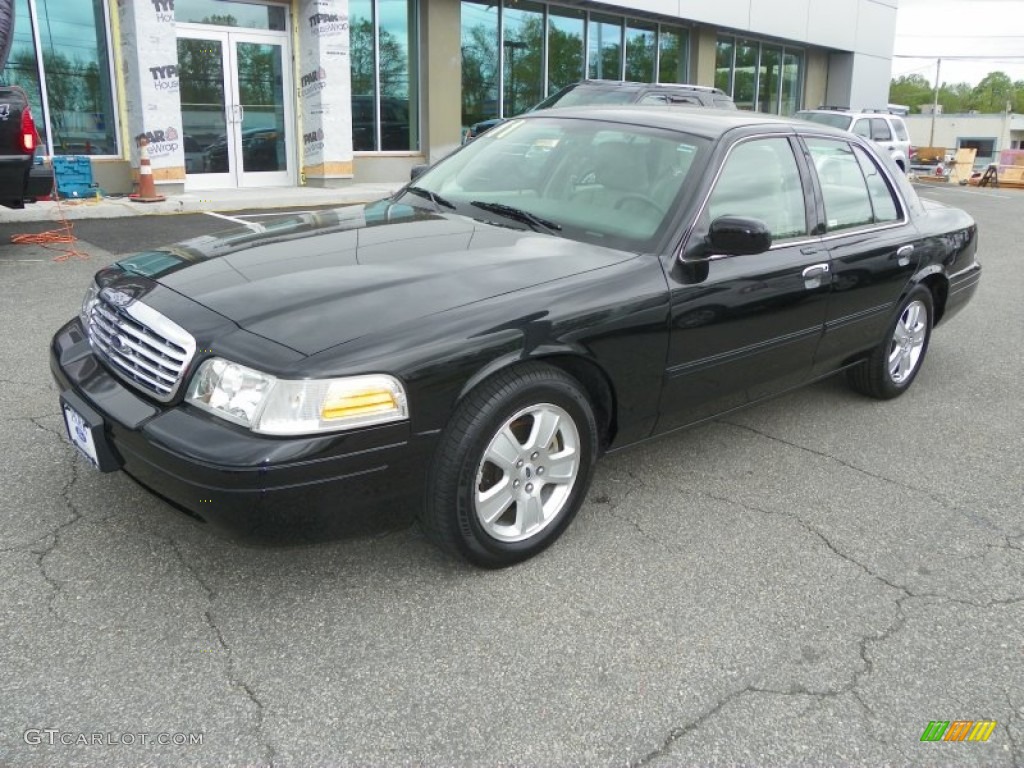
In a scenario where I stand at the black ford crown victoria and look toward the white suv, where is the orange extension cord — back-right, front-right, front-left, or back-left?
front-left

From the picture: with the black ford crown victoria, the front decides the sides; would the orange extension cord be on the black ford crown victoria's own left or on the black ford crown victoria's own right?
on the black ford crown victoria's own right

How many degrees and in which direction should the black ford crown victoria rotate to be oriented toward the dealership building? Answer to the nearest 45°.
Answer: approximately 135° to its right

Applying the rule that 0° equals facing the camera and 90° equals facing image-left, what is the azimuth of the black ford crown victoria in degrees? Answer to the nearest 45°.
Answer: approximately 45°

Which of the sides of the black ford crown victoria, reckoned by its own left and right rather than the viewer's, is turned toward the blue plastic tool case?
right

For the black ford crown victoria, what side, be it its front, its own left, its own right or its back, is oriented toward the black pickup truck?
right

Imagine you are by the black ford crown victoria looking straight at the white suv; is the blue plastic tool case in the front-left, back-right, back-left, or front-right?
front-left

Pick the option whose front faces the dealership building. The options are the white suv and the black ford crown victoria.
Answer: the white suv

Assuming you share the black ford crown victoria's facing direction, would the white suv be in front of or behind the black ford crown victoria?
behind
